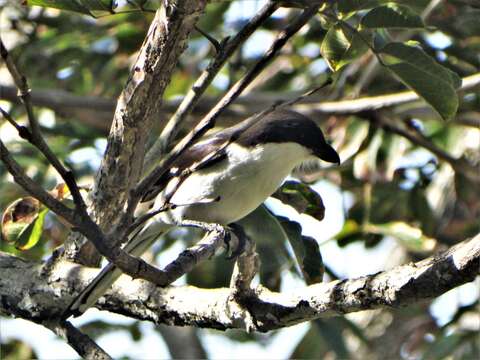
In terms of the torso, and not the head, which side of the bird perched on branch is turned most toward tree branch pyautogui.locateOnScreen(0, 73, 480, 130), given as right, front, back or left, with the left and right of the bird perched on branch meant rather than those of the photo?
left

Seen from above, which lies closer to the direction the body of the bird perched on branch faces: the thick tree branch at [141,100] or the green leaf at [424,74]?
the green leaf

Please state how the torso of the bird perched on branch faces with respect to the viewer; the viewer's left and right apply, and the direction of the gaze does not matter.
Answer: facing to the right of the viewer

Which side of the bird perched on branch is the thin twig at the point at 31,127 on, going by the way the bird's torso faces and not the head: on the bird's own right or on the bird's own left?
on the bird's own right

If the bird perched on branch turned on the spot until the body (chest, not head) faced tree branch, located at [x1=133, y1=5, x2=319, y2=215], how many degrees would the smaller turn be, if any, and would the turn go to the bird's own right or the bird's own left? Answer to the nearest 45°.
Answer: approximately 90° to the bird's own right

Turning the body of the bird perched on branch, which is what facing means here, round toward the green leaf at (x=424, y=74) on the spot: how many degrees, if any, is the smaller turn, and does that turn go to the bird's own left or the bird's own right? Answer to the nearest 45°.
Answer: approximately 45° to the bird's own right
